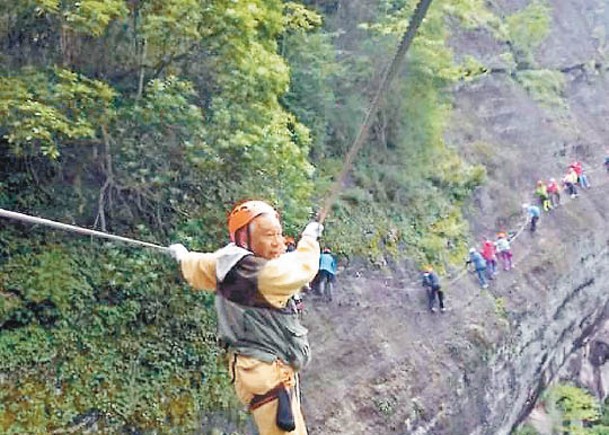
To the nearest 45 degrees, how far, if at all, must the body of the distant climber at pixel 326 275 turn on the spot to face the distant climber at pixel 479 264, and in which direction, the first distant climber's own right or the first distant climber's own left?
approximately 45° to the first distant climber's own right

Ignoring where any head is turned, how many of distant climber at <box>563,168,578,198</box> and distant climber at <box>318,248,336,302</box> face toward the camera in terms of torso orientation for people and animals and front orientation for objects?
0

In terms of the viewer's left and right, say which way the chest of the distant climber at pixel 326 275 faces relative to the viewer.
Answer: facing away from the viewer

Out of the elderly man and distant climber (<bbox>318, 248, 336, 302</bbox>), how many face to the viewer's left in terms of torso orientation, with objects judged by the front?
0

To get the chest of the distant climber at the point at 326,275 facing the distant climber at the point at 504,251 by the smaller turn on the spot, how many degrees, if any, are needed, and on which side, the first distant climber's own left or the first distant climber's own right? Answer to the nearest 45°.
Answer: approximately 45° to the first distant climber's own right

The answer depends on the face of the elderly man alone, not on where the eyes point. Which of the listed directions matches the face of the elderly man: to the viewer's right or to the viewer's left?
to the viewer's right

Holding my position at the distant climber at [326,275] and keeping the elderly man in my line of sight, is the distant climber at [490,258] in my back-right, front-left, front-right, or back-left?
back-left
